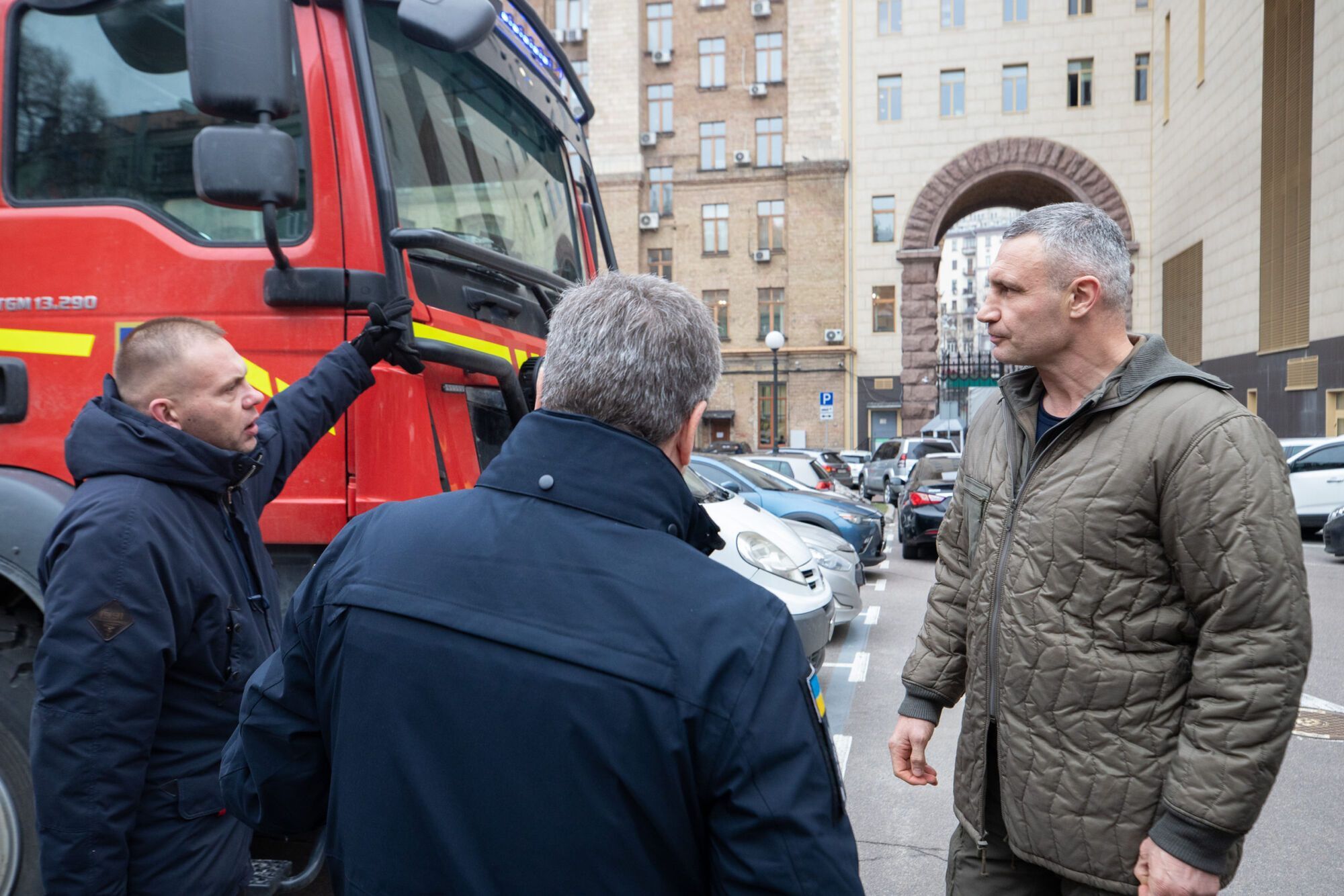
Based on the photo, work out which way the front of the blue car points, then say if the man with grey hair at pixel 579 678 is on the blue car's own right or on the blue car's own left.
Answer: on the blue car's own right

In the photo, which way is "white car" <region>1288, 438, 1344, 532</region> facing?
to the viewer's left

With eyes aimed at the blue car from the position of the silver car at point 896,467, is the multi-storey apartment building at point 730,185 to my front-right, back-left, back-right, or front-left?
back-right

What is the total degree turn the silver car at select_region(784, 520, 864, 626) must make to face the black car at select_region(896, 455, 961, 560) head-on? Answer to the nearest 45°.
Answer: approximately 135° to its left

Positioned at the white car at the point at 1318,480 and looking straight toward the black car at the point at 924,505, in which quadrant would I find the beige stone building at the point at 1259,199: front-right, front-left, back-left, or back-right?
back-right

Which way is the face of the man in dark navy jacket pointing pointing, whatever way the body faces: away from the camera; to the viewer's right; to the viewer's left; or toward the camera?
to the viewer's right

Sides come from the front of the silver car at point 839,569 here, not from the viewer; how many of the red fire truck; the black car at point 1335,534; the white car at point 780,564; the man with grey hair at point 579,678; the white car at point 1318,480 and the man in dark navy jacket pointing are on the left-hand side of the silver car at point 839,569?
2

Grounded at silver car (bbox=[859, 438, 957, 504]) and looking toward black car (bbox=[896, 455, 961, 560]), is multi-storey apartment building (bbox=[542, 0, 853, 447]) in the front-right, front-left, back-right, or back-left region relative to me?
back-right

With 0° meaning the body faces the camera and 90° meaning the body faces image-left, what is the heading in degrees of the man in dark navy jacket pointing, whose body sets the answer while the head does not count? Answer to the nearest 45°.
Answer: approximately 270°

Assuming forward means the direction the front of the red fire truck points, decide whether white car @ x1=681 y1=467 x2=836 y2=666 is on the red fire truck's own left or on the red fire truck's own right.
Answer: on the red fire truck's own left

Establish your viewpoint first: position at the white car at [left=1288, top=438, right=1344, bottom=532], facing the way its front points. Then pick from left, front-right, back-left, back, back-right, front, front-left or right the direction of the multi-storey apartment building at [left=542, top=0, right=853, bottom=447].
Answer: front-right
